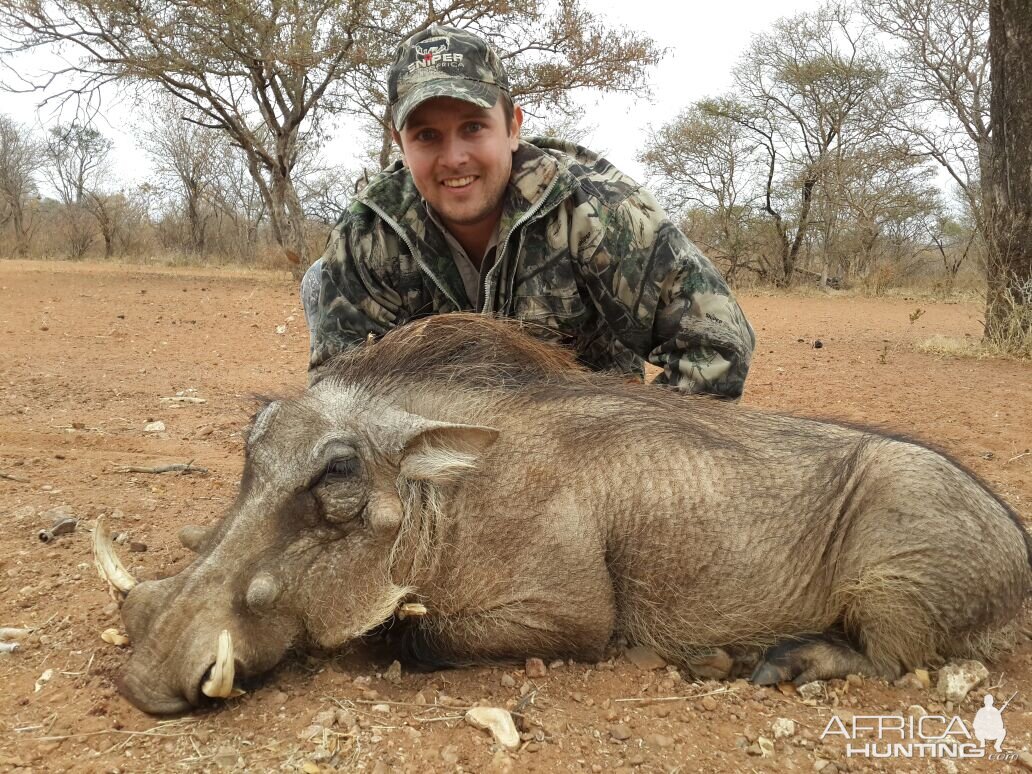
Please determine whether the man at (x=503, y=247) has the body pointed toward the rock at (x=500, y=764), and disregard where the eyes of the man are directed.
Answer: yes

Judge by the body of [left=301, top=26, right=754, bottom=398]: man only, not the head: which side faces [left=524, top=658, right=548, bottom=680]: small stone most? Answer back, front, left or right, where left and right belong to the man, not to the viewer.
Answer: front

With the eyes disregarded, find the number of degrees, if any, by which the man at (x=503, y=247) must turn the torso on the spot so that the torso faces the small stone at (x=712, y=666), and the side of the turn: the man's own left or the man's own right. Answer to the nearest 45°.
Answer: approximately 45° to the man's own left

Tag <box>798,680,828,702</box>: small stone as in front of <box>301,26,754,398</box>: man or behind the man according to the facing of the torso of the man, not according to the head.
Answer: in front

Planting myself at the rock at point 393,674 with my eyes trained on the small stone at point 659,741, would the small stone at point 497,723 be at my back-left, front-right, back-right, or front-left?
front-right

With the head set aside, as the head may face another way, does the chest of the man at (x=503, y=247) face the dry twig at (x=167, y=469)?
no

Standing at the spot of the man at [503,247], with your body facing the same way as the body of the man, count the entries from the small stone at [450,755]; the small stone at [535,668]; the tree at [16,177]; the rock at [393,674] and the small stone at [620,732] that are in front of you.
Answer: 4

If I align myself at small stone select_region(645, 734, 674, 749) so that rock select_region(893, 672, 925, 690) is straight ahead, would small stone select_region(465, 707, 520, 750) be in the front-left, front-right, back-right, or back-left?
back-left

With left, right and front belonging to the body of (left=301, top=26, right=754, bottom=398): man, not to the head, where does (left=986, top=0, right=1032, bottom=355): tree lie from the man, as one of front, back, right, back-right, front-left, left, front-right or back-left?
back-left

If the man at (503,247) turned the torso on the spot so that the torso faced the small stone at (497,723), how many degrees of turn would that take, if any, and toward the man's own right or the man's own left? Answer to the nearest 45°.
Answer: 0° — they already face it

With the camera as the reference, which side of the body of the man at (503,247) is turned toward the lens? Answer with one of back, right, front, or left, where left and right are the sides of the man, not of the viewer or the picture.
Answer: front

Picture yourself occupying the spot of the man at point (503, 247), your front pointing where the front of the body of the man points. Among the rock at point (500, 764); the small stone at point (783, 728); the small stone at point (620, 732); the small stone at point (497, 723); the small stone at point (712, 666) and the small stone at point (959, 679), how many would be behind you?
0

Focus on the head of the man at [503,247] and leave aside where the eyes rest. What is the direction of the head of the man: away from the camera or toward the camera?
toward the camera

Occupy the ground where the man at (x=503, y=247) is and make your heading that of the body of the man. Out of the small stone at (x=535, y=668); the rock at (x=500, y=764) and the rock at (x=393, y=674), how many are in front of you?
3

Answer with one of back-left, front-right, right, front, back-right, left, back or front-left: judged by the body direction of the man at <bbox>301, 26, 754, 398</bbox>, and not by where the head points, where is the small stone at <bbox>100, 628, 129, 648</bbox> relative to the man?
front-right

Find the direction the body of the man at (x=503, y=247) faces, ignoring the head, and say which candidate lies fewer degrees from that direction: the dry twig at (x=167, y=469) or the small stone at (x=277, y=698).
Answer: the small stone

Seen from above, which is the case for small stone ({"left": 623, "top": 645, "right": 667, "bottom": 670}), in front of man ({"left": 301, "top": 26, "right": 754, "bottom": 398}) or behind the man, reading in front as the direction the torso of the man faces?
in front

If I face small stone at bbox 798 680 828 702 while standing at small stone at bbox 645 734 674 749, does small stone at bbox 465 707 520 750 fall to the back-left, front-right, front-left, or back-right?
back-left

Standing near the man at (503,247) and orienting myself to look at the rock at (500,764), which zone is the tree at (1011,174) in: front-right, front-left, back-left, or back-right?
back-left

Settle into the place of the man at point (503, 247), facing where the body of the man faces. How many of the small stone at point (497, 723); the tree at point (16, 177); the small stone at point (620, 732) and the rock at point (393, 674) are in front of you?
3
